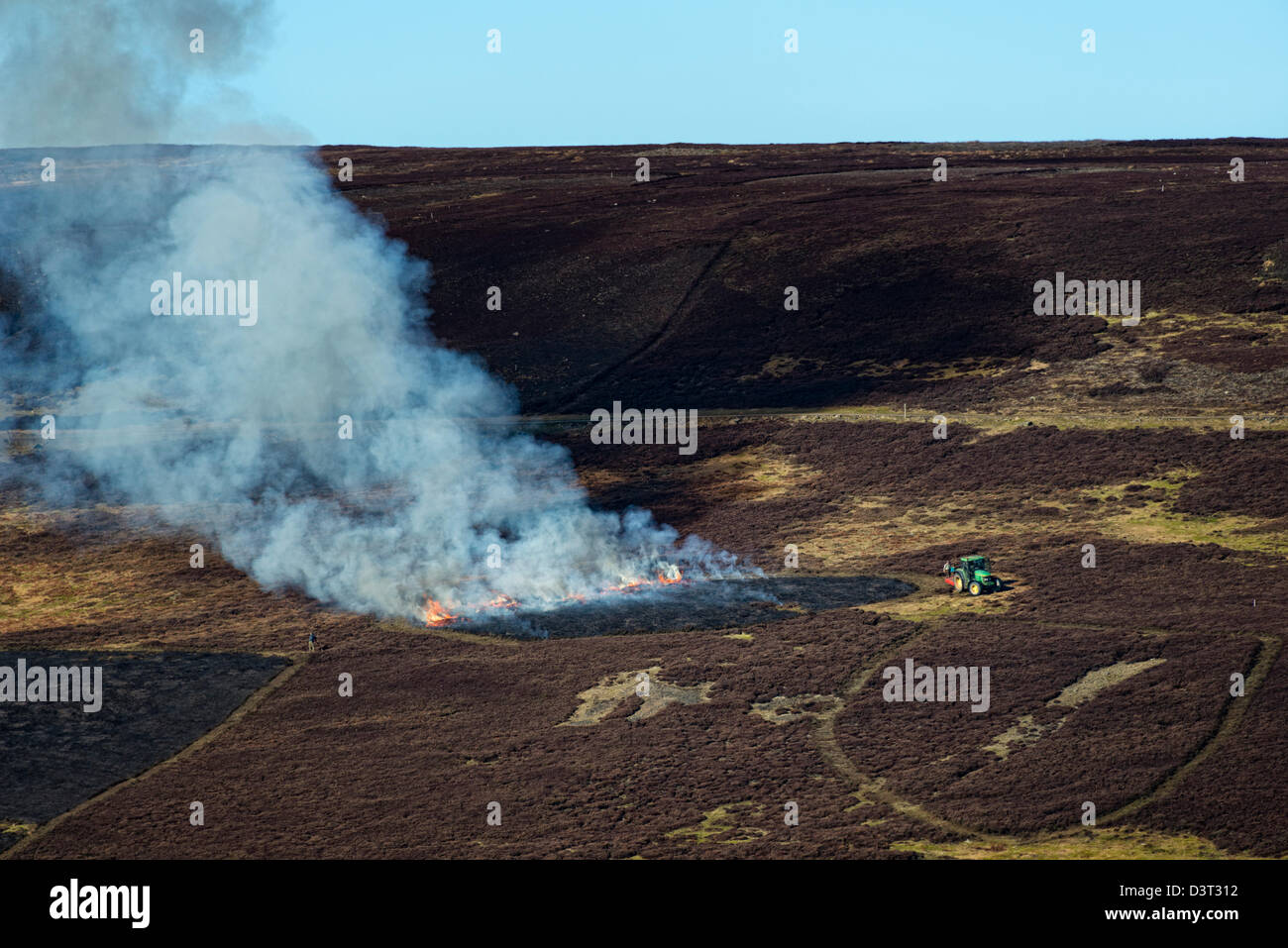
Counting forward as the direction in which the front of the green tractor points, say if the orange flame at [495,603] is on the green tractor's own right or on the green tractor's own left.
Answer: on the green tractor's own right

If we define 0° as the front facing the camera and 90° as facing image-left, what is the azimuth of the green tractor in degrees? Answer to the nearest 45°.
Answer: approximately 315°

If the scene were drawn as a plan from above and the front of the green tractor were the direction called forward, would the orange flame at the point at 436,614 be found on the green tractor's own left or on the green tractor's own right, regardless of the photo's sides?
on the green tractor's own right
